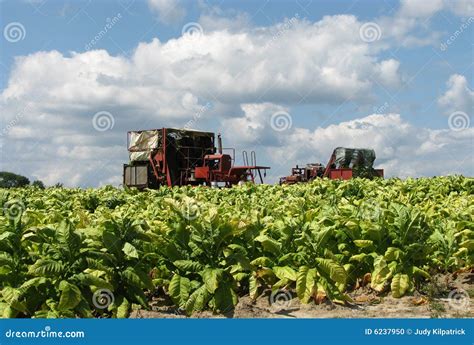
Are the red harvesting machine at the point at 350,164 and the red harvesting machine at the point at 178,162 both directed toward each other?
yes

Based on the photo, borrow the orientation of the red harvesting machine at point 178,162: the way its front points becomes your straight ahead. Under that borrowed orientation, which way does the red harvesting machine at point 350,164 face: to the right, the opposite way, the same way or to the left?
the opposite way

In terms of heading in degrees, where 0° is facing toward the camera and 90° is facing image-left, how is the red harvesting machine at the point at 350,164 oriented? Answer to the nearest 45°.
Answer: approximately 90°

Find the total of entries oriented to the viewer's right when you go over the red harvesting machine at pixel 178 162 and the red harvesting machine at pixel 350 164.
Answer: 1

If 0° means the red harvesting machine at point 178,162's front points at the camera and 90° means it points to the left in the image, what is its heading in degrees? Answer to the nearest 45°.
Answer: approximately 270°

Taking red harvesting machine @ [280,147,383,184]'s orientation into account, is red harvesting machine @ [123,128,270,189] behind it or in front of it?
in front

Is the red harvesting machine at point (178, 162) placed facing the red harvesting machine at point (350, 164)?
yes
